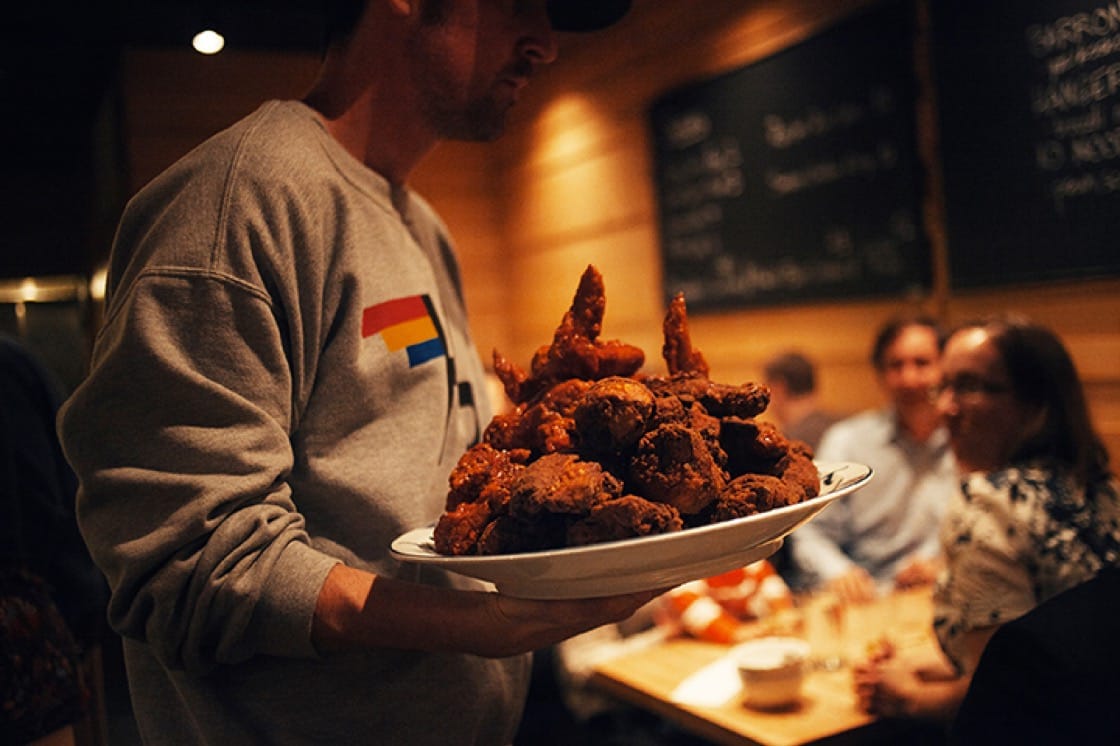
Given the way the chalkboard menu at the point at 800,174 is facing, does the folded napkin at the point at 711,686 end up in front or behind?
in front

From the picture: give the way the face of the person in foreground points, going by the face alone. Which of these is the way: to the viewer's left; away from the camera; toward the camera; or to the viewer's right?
to the viewer's right

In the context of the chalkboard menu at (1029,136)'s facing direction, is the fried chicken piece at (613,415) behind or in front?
in front

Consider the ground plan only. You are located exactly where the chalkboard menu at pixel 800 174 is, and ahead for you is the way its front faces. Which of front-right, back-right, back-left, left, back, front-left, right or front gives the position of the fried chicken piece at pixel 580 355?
front-left

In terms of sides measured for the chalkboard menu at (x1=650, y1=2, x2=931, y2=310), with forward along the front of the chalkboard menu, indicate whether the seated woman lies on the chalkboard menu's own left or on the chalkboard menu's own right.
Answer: on the chalkboard menu's own left

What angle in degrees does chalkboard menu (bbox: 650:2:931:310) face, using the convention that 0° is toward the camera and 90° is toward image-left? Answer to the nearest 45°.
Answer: approximately 45°

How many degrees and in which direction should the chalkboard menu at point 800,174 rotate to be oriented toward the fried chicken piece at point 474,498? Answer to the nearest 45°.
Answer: approximately 45° to its left

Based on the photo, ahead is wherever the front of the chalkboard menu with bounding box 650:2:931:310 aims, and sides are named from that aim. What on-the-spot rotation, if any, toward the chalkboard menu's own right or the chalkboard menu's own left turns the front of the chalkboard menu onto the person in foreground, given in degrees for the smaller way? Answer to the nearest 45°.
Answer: approximately 45° to the chalkboard menu's own left

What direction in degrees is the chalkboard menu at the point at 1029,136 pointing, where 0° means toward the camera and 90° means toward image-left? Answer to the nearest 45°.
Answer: approximately 45°

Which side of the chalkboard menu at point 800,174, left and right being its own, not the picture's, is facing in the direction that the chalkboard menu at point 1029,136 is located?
left

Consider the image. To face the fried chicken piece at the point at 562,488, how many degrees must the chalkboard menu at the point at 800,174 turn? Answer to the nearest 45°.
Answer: approximately 45° to its left
